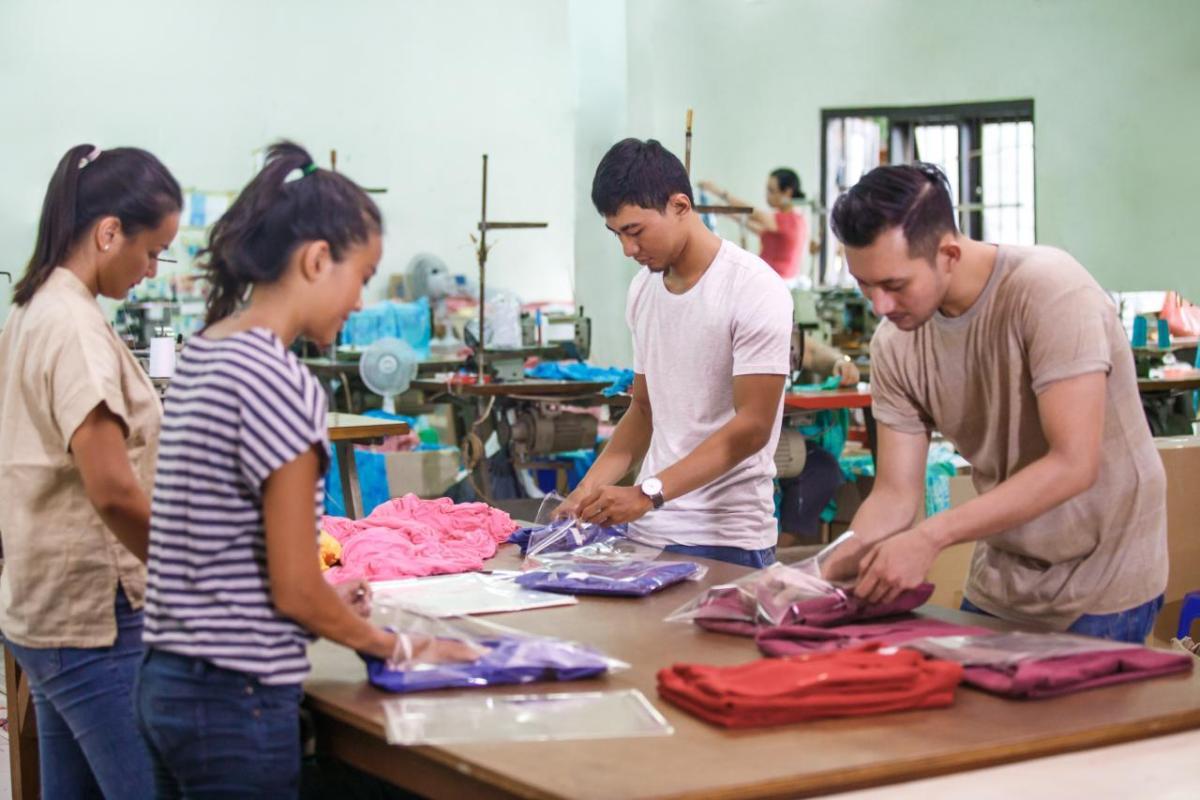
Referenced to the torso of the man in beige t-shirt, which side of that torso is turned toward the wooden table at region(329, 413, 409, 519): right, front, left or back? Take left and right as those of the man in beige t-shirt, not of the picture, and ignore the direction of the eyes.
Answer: right

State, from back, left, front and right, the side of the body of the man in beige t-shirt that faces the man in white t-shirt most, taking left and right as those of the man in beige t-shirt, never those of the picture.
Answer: right

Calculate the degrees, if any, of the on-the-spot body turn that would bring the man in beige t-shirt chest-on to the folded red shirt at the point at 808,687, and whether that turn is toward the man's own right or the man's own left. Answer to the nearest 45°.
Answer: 0° — they already face it

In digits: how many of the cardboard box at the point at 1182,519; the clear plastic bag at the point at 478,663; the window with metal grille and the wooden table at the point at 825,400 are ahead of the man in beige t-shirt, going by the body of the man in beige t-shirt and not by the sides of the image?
1

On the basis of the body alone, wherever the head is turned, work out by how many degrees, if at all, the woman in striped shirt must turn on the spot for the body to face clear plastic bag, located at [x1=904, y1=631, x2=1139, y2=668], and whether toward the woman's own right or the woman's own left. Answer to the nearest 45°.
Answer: approximately 45° to the woman's own right

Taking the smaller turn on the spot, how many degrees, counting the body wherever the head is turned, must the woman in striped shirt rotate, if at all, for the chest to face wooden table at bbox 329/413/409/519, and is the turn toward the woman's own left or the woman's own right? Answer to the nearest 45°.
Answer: approximately 45° to the woman's own left

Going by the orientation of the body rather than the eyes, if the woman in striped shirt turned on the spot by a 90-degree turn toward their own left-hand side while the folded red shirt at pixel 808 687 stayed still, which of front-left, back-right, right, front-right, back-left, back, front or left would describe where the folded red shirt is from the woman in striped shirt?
back-right

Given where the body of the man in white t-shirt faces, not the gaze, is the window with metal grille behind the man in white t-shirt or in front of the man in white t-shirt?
behind

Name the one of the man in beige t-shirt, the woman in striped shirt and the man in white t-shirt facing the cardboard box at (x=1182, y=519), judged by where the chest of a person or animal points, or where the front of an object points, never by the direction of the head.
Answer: the woman in striped shirt

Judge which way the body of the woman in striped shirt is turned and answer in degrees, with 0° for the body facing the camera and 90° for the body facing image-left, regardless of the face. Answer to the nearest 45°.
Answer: approximately 225°

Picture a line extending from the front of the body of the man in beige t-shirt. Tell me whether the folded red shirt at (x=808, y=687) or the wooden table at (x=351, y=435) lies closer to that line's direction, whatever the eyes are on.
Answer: the folded red shirt

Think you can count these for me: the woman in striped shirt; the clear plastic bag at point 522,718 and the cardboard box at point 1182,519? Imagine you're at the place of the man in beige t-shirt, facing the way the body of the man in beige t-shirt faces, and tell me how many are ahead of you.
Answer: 2

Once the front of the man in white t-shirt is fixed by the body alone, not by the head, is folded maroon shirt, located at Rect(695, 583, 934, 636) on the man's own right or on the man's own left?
on the man's own left

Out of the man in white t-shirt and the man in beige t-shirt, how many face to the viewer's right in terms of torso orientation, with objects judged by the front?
0

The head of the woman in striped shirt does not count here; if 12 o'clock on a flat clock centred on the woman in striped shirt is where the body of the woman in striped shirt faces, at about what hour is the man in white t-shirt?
The man in white t-shirt is roughly at 12 o'clock from the woman in striped shirt.

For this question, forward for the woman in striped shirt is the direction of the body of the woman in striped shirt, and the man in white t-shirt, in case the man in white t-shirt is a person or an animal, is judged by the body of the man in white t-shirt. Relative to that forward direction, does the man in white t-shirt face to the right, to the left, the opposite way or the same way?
the opposite way
